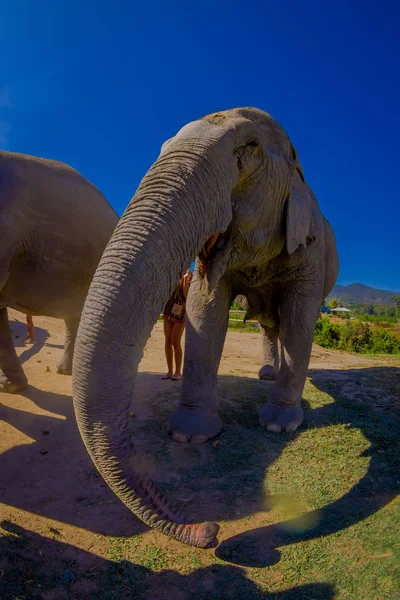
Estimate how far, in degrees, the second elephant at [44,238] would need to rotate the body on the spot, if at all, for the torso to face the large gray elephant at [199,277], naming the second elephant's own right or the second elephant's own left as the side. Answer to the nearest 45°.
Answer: approximately 135° to the second elephant's own left

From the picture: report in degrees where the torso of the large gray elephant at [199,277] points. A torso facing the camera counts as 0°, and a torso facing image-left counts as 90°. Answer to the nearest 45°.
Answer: approximately 45°

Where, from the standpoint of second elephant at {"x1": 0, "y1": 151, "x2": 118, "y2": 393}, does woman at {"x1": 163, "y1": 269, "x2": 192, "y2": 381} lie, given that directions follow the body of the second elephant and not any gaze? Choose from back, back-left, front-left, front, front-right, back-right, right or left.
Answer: back-right

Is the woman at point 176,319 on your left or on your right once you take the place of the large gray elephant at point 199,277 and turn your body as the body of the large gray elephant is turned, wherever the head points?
on your right

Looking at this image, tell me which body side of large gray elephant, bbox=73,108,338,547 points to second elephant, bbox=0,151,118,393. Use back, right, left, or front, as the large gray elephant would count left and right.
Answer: right

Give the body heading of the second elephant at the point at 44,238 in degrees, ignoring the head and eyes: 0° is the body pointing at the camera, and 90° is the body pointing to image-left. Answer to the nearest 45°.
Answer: approximately 90°
